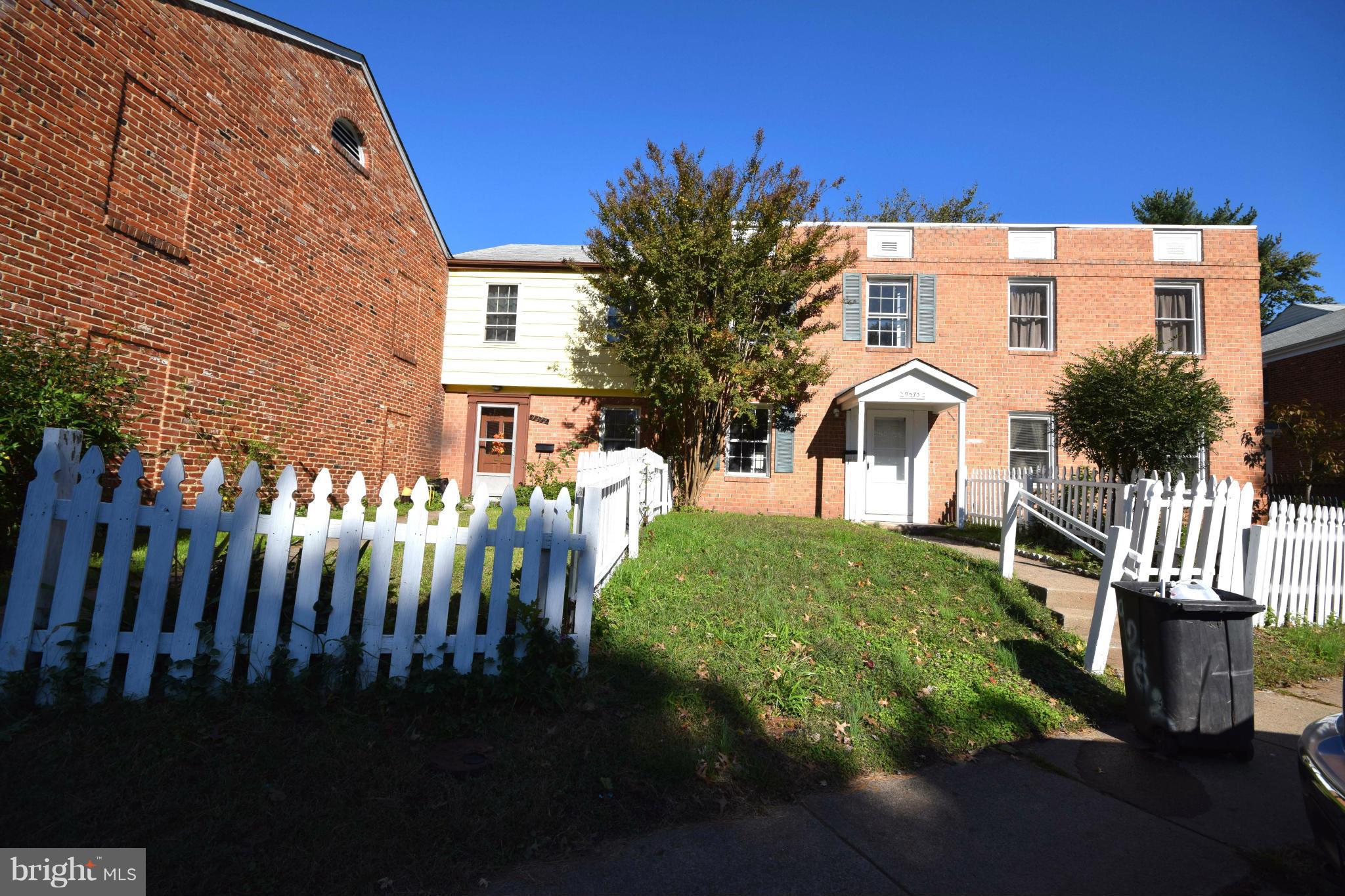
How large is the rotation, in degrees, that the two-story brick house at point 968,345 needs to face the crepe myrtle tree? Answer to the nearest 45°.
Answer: approximately 45° to its right

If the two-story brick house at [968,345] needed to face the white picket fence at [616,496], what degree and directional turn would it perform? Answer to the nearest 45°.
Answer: approximately 45° to its right

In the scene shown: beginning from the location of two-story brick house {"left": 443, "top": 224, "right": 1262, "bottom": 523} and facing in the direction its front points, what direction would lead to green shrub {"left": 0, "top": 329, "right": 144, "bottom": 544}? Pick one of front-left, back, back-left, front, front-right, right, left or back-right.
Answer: front-right

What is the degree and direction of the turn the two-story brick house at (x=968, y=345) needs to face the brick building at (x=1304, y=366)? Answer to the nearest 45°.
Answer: approximately 135° to its left

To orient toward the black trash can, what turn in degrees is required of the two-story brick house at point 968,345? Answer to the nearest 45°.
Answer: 0° — it already faces it

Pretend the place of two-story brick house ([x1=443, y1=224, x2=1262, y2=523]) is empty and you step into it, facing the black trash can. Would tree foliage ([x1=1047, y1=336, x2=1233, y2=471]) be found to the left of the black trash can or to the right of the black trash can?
left

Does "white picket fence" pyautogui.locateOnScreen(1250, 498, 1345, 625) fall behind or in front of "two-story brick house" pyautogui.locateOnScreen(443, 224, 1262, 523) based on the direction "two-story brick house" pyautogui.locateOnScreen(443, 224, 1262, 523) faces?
in front

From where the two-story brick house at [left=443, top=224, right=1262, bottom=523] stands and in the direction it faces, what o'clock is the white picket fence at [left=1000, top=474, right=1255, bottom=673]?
The white picket fence is roughly at 12 o'clock from the two-story brick house.

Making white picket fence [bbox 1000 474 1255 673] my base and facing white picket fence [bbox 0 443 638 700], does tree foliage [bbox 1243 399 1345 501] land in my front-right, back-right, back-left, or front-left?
back-right

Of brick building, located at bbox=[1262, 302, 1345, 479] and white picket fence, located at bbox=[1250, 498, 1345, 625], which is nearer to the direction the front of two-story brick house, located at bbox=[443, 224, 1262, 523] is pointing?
the white picket fence

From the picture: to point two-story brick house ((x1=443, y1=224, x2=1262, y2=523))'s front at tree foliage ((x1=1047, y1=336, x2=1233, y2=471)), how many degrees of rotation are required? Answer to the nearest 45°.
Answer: approximately 45° to its left

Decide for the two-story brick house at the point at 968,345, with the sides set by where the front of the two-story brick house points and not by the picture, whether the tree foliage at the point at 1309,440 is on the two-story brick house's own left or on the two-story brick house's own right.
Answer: on the two-story brick house's own left

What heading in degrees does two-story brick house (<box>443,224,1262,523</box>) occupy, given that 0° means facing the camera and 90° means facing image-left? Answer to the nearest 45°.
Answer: approximately 0°
